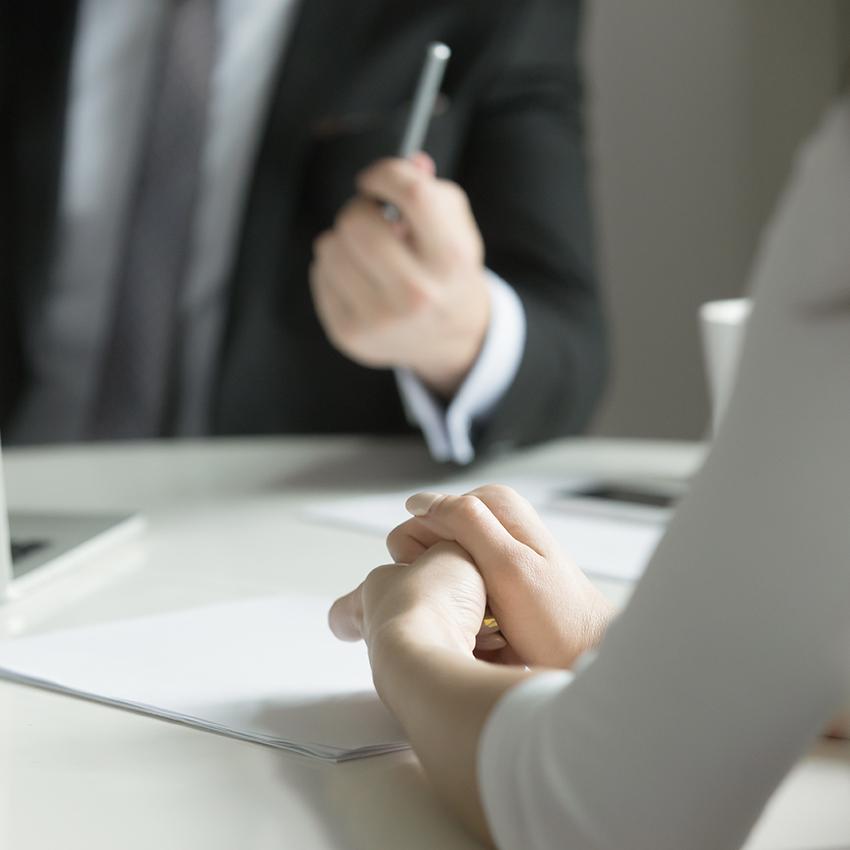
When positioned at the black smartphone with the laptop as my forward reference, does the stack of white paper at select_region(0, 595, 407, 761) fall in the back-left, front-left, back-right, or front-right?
front-left

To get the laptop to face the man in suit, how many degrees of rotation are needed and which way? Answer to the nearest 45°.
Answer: approximately 45° to its left

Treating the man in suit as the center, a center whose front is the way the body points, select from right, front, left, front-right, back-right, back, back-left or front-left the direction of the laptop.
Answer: front

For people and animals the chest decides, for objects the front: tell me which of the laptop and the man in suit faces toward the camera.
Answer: the man in suit

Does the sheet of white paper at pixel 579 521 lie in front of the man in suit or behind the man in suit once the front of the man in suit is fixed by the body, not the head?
in front

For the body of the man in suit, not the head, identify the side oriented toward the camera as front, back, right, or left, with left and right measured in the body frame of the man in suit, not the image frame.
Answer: front

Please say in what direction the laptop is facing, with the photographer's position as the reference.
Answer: facing away from the viewer and to the right of the viewer

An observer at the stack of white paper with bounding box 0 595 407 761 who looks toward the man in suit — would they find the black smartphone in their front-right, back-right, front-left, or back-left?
front-right

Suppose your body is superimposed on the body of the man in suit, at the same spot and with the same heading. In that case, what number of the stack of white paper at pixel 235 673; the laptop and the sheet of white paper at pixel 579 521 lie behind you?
0

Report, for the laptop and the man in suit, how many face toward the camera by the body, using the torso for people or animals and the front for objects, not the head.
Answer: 1
